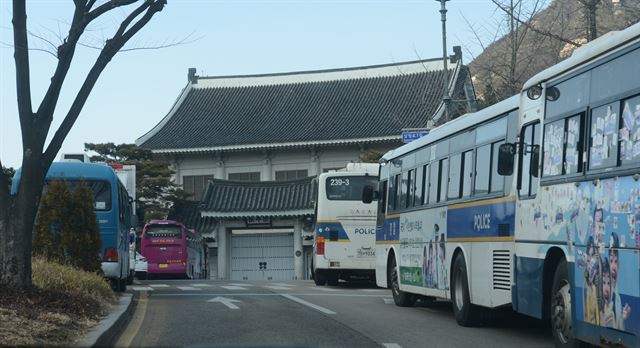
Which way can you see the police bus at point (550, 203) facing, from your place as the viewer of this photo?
facing away from the viewer and to the left of the viewer

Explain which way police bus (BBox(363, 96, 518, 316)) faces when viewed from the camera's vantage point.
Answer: facing away from the viewer and to the left of the viewer

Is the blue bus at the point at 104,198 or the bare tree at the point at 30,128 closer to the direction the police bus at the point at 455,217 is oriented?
the blue bus

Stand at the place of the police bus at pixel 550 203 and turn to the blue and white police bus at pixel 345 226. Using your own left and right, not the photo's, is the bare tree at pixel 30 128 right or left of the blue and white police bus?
left

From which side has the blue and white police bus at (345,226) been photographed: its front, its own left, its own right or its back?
back

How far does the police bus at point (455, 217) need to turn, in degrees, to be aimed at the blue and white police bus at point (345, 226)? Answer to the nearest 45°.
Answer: approximately 45° to its right

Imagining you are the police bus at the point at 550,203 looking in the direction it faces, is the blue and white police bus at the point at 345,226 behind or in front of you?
in front

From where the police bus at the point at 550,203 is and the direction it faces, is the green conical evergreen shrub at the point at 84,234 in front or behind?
in front

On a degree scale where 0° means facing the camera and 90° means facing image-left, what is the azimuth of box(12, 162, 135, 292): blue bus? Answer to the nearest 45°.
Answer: approximately 180°
